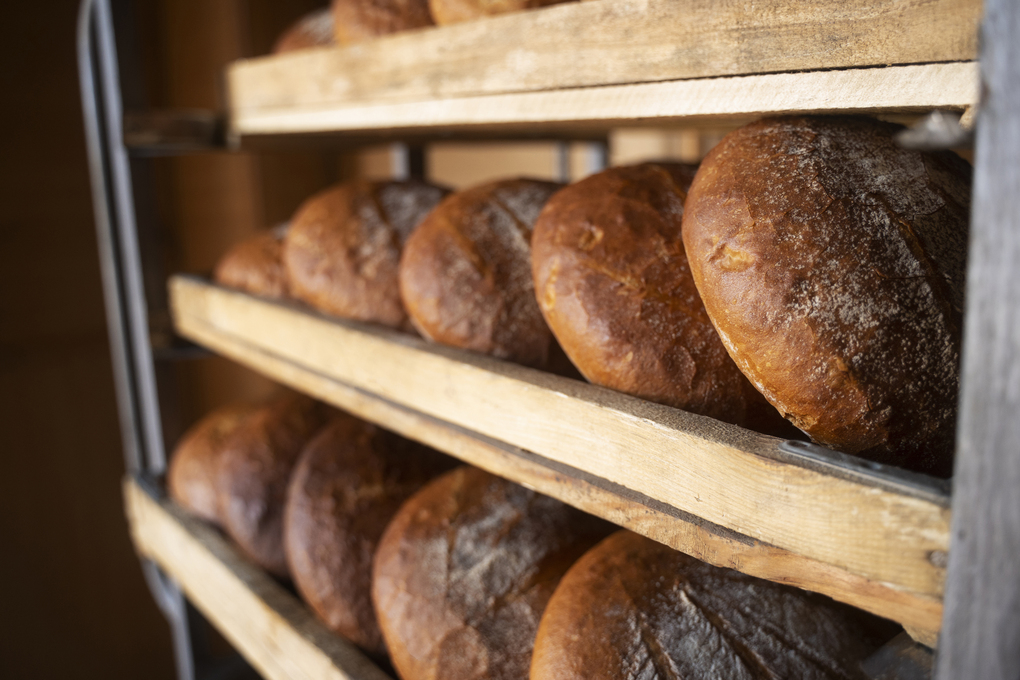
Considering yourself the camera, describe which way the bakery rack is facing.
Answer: facing the viewer and to the left of the viewer
